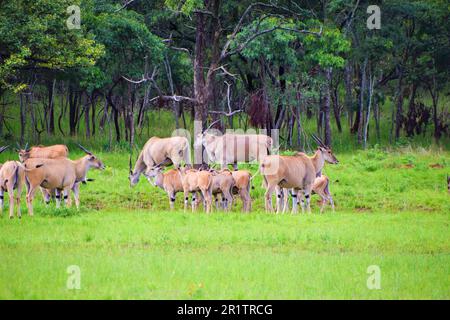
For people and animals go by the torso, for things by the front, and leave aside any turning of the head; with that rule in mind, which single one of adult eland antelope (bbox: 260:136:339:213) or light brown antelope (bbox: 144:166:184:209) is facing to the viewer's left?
the light brown antelope

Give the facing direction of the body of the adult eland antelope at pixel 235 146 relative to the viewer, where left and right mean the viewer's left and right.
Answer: facing to the left of the viewer

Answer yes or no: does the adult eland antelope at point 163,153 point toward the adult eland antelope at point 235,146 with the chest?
no

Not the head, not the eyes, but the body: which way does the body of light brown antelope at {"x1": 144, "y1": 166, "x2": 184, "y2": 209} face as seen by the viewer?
to the viewer's left

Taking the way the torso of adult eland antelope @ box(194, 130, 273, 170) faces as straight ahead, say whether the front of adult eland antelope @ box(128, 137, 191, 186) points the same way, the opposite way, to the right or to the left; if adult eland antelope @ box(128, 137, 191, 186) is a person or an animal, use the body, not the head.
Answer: the same way

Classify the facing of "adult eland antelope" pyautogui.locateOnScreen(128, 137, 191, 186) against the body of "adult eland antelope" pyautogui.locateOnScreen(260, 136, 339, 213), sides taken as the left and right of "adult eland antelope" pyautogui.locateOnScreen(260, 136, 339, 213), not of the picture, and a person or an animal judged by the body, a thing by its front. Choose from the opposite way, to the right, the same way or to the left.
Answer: the opposite way

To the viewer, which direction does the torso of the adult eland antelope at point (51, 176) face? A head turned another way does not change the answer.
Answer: to the viewer's right

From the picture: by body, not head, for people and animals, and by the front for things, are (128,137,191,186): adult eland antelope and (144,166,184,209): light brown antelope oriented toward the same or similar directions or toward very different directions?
same or similar directions

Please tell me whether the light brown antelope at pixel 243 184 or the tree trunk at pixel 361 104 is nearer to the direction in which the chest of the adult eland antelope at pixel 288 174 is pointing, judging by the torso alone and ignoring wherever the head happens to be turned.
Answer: the tree trunk

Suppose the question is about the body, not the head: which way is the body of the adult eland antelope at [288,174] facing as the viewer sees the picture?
to the viewer's right

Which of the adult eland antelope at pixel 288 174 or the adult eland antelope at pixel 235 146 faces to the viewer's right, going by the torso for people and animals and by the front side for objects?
the adult eland antelope at pixel 288 174

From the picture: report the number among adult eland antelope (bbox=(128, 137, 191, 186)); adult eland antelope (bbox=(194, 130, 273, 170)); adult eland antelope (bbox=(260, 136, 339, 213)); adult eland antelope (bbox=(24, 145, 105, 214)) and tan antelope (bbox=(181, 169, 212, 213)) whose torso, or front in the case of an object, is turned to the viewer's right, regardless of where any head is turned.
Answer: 2

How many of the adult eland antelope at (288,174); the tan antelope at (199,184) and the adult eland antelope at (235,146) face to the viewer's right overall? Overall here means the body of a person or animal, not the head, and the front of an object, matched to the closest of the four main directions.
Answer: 1
